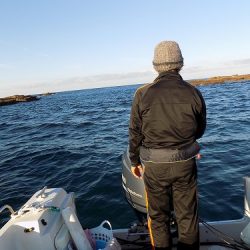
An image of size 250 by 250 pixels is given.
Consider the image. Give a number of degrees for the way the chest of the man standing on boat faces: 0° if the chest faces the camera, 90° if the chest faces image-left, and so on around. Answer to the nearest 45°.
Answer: approximately 180°

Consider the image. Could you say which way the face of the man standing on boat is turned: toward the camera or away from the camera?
away from the camera
